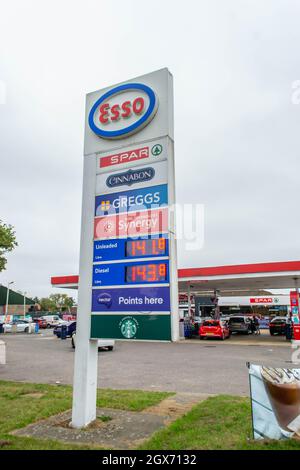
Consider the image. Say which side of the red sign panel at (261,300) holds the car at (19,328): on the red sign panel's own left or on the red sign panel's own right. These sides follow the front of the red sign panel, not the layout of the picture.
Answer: on the red sign panel's own right

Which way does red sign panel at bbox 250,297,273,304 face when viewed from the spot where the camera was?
facing the viewer

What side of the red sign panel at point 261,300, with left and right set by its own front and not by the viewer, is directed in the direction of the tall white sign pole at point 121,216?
front

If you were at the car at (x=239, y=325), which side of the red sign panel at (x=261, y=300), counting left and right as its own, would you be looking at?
front

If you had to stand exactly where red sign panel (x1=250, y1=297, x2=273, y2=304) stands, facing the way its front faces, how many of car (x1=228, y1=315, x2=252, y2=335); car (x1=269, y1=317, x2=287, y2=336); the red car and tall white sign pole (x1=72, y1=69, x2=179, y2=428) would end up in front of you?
4

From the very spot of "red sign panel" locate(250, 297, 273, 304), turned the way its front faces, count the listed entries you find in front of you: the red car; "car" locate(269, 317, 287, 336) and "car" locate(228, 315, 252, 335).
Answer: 3

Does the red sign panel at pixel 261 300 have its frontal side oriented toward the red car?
yes

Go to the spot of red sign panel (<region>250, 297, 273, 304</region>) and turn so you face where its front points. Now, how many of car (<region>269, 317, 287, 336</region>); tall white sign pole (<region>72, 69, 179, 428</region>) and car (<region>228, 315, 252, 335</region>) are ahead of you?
3

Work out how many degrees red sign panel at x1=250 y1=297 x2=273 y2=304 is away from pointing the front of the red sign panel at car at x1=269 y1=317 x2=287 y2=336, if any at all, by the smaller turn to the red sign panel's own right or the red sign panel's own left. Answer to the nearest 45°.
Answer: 0° — it already faces it
